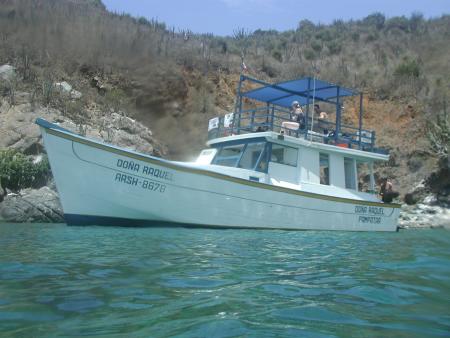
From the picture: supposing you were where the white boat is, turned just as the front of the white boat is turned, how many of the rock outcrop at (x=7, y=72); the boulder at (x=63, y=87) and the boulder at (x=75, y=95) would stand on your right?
3

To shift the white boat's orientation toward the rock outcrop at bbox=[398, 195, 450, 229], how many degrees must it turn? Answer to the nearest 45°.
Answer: approximately 180°

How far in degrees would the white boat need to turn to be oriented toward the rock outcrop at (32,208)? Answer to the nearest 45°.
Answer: approximately 45° to its right

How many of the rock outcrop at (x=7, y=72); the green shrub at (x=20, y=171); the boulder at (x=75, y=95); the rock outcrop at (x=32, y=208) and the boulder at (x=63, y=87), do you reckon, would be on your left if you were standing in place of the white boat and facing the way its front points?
0

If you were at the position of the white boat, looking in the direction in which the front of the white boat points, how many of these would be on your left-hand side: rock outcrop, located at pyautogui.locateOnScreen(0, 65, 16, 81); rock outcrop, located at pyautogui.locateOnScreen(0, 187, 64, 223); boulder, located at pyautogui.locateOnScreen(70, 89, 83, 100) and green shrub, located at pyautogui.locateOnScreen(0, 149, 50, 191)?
0

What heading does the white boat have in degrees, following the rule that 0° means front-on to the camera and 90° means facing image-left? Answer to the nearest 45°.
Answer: approximately 45°

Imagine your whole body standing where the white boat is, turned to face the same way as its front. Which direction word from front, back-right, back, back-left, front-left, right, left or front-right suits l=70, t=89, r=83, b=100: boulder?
right

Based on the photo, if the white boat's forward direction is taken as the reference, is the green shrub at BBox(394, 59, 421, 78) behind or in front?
behind

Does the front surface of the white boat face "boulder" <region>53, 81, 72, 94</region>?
no

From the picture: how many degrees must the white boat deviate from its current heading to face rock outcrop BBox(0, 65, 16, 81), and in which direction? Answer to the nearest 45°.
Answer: approximately 90° to its right

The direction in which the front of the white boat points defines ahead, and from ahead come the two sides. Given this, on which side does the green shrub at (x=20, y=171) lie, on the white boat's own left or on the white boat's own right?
on the white boat's own right
